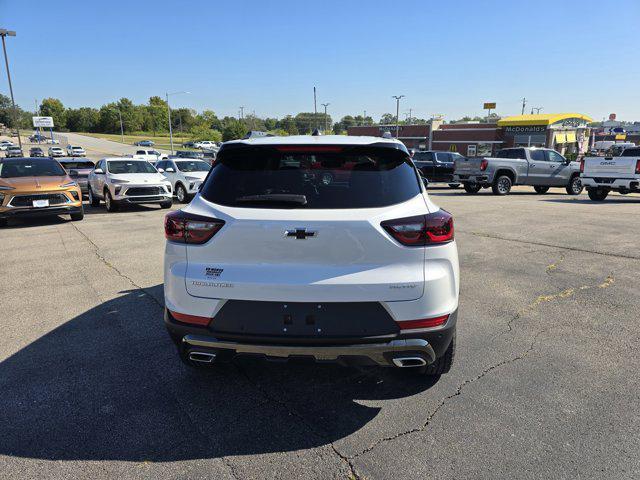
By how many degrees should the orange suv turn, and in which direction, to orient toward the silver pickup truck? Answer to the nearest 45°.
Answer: approximately 45° to its left

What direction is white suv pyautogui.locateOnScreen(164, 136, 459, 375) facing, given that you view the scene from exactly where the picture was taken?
facing away from the viewer

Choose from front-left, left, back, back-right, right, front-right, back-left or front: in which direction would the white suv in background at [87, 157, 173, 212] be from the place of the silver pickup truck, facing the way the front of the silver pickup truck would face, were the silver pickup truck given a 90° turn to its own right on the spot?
right

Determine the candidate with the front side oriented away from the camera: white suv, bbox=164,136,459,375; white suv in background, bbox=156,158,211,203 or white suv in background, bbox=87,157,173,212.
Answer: the white suv

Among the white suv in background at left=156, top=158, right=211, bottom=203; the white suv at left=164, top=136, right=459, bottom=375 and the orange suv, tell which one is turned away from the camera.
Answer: the white suv

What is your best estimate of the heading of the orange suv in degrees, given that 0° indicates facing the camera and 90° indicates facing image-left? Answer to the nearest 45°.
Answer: approximately 315°

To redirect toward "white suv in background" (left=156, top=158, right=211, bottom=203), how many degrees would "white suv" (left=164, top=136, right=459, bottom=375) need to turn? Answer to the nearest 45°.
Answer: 0° — it already faces it

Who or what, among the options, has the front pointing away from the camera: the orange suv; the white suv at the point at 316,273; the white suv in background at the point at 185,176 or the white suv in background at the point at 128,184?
the white suv

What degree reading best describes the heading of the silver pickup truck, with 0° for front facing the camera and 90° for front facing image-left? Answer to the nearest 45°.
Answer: approximately 225°

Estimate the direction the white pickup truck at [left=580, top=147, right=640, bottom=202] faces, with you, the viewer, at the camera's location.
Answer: facing away from the viewer and to the right of the viewer

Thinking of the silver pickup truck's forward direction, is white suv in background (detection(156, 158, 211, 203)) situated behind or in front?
behind
